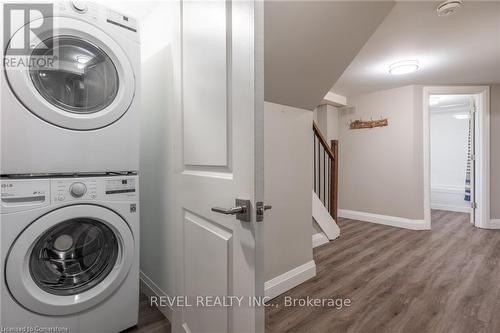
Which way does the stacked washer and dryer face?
toward the camera

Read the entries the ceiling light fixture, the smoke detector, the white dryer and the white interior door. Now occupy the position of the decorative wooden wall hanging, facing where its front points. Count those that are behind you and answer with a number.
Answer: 0

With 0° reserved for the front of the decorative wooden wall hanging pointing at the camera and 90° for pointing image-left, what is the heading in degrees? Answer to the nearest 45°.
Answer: approximately 0°

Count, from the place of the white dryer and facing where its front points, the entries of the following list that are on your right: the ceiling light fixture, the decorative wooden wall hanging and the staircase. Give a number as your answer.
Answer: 0

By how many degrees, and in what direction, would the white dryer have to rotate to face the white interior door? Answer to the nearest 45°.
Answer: approximately 45° to its left

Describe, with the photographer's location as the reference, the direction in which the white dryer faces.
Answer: facing the viewer

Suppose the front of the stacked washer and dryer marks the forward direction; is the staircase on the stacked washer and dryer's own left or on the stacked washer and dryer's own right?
on the stacked washer and dryer's own left

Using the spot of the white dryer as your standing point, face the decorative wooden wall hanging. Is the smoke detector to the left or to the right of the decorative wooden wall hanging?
right

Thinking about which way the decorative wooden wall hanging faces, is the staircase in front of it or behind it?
in front

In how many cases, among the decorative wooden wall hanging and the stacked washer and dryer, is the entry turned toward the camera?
2

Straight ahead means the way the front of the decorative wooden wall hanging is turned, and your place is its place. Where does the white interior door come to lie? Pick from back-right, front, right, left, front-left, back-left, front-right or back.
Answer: front

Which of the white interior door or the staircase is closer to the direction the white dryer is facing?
the white interior door

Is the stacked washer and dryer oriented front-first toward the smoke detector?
no

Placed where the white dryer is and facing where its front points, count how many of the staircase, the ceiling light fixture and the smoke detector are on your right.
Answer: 0

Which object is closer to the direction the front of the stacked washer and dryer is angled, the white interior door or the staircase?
the white interior door
